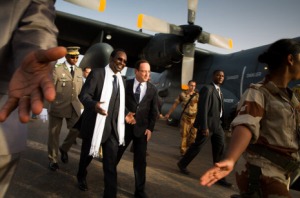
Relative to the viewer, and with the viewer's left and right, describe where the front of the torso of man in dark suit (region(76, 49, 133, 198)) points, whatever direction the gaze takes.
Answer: facing the viewer and to the right of the viewer

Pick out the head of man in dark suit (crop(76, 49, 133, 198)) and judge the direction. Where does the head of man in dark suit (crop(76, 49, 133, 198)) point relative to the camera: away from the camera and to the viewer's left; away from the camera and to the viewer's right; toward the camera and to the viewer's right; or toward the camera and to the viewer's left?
toward the camera and to the viewer's right

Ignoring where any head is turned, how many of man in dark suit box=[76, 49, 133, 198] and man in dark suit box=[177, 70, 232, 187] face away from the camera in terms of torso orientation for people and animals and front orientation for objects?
0

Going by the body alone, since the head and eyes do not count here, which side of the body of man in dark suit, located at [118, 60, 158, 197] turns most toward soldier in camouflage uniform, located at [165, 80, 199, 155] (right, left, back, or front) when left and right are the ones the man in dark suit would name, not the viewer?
back

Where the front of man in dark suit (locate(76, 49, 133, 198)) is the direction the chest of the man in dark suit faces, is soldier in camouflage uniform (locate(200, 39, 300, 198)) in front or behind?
in front
